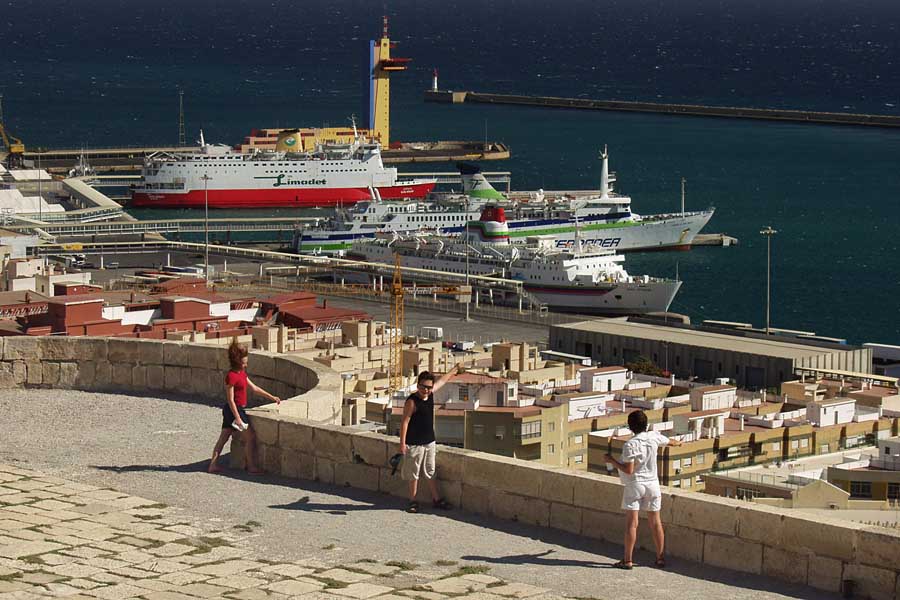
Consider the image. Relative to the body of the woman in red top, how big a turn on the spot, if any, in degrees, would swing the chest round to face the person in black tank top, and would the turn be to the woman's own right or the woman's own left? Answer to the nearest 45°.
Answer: approximately 45° to the woman's own right

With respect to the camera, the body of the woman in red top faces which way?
to the viewer's right

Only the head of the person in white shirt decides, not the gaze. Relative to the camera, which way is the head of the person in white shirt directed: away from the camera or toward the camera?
away from the camera

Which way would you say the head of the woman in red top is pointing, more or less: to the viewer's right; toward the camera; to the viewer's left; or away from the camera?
to the viewer's right

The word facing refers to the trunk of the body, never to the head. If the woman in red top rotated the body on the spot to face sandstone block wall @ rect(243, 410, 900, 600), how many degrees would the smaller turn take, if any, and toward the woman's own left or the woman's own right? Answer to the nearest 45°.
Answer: approximately 45° to the woman's own right

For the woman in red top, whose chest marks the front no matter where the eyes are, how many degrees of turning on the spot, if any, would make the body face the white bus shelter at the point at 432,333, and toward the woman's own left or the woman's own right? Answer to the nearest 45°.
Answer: approximately 90° to the woman's own left
